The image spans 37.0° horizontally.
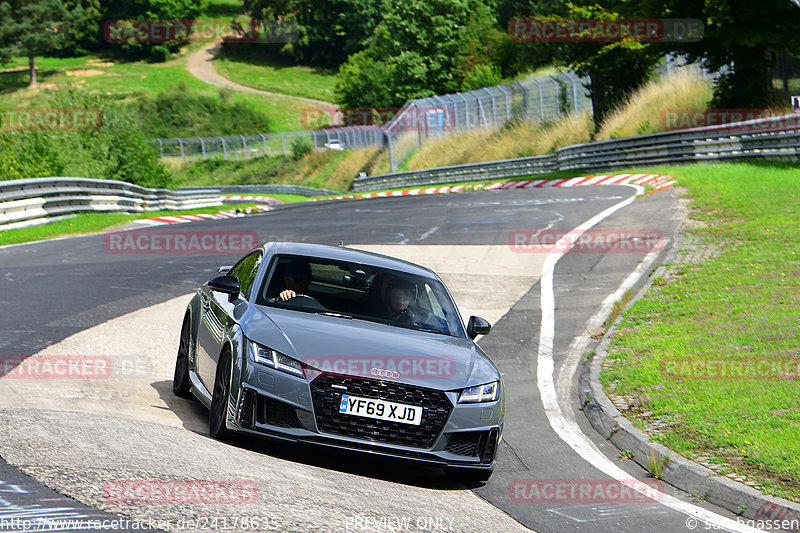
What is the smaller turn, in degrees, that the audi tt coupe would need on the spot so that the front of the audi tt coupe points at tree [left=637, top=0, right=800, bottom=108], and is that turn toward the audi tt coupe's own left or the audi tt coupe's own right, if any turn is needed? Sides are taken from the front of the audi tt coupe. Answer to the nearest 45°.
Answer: approximately 90° to the audi tt coupe's own left

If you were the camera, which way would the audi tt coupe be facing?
facing the viewer and to the right of the viewer

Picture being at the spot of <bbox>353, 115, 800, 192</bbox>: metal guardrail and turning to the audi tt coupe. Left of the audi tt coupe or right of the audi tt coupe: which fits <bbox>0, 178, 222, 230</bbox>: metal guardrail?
right

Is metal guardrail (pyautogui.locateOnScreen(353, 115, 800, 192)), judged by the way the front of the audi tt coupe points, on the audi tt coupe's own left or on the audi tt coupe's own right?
on the audi tt coupe's own left

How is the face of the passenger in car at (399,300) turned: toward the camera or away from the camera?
toward the camera

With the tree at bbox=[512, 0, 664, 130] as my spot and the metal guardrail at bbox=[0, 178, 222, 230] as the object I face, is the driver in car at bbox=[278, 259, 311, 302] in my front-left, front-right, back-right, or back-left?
front-left

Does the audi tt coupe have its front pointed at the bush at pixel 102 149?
no

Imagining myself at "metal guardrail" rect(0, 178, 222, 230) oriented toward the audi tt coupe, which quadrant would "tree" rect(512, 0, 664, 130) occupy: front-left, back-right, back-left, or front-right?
back-left
